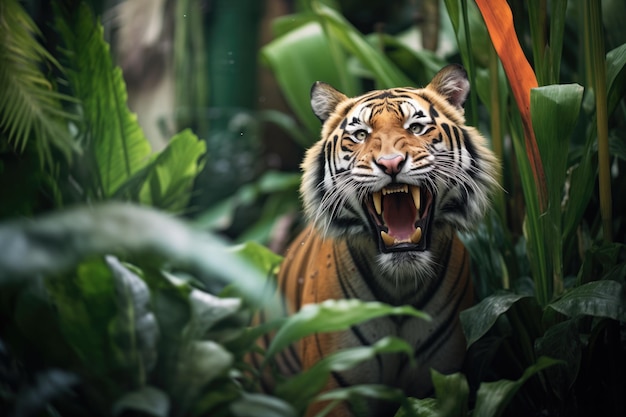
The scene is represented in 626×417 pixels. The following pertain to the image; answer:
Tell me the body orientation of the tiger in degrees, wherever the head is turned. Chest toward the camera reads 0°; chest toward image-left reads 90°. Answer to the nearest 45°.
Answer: approximately 0°
